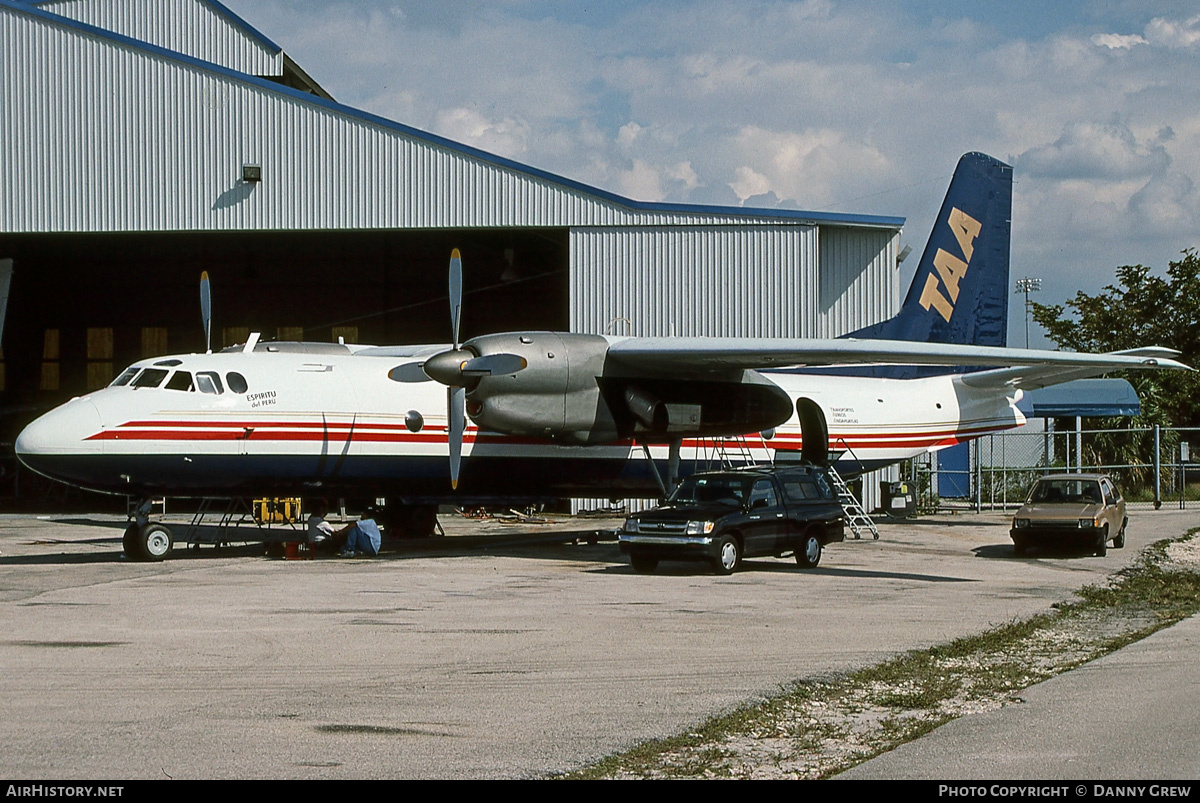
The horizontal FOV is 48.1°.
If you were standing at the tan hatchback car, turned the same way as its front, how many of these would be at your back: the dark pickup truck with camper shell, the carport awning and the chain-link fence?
2

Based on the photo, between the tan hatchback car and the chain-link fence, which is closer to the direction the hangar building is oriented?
the tan hatchback car

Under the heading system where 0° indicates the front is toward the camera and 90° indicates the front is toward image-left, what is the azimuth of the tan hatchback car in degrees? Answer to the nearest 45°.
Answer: approximately 0°

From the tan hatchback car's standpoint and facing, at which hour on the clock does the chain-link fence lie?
The chain-link fence is roughly at 6 o'clock from the tan hatchback car.

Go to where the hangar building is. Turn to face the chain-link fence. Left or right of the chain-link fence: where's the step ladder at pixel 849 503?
right

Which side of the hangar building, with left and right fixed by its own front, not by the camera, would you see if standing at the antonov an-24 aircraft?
front

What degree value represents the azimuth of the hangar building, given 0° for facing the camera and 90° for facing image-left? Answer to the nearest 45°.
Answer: approximately 0°

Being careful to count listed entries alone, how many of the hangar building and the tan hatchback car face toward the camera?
2

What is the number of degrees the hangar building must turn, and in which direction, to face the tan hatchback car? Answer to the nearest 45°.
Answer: approximately 45° to its left

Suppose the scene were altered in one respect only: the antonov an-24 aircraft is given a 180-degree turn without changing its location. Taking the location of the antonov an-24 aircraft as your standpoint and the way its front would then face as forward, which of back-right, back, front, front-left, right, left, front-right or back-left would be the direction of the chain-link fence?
front

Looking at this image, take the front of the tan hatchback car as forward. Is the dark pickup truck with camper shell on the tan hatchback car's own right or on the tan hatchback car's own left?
on the tan hatchback car's own right

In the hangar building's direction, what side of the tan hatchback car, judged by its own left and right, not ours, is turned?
right

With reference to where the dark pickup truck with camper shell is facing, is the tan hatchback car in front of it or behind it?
behind

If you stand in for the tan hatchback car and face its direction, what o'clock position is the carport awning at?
The carport awning is roughly at 6 o'clock from the tan hatchback car.

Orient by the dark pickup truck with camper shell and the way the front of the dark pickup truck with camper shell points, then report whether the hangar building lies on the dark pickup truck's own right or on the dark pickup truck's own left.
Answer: on the dark pickup truck's own right
